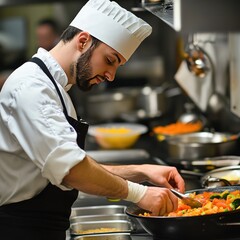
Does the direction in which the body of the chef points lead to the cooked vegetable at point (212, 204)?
yes

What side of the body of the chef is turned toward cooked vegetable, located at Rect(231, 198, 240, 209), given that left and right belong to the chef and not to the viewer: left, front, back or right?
front

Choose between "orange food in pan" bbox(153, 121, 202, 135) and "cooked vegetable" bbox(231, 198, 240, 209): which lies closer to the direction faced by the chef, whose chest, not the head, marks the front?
the cooked vegetable

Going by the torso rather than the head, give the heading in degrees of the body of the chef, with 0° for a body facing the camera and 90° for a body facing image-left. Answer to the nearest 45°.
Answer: approximately 270°

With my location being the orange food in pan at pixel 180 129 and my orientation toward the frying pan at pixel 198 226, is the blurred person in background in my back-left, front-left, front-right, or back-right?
back-right

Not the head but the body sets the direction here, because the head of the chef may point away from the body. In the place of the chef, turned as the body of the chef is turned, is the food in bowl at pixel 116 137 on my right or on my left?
on my left

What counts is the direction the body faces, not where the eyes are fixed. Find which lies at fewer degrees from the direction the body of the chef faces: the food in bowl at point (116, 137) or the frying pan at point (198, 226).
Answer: the frying pan

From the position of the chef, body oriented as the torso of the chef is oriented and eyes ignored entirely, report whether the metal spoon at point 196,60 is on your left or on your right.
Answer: on your left

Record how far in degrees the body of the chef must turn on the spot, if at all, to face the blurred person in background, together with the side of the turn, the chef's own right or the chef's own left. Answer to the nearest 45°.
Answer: approximately 90° to the chef's own left
